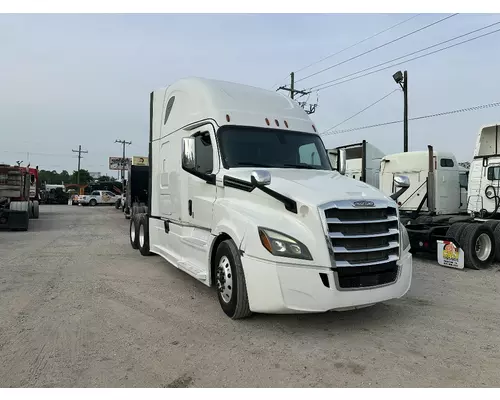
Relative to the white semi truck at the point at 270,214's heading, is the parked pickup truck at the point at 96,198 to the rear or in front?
to the rear

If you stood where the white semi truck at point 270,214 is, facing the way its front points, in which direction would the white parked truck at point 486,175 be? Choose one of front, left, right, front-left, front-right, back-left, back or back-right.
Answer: left

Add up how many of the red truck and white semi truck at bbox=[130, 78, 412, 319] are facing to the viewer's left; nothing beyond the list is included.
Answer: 0

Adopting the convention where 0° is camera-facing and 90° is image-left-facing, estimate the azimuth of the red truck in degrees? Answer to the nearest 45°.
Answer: approximately 225°

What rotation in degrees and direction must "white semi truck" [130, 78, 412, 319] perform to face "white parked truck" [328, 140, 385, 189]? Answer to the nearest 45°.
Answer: approximately 135° to its left

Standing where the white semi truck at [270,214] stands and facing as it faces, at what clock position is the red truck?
The red truck is roughly at 6 o'clock from the white semi truck.

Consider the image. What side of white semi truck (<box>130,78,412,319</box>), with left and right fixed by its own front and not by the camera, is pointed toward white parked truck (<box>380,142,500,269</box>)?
left

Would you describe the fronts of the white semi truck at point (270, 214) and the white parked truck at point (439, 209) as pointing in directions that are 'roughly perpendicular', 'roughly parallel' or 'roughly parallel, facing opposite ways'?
roughly perpendicular

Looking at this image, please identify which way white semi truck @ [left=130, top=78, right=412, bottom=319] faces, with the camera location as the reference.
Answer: facing the viewer and to the right of the viewer

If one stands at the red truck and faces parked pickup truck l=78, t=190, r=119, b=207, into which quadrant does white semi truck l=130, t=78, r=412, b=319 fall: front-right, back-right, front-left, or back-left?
back-right
